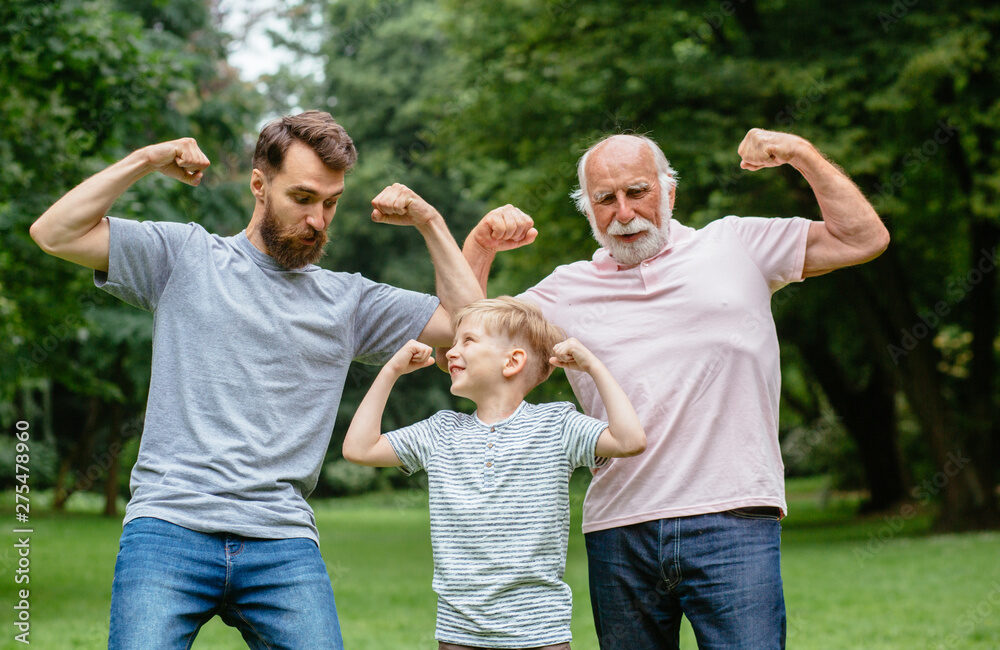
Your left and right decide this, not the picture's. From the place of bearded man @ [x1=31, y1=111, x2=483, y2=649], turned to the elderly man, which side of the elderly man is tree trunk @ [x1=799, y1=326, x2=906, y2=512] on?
left

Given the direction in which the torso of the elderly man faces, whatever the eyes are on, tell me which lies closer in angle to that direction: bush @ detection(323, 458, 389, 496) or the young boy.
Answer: the young boy

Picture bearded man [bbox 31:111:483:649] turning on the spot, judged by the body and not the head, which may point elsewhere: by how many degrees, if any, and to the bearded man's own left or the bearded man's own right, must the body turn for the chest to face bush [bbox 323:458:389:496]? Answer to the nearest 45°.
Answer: approximately 180°

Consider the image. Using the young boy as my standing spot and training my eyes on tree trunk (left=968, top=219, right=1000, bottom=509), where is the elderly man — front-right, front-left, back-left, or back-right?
front-right

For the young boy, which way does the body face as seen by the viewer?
toward the camera

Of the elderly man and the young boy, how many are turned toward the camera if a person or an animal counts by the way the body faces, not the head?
2

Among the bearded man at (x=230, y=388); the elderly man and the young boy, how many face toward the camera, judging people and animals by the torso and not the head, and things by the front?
3

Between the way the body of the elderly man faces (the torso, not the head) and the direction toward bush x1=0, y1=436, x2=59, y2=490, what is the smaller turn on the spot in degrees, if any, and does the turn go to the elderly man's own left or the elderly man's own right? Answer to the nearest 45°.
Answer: approximately 135° to the elderly man's own right

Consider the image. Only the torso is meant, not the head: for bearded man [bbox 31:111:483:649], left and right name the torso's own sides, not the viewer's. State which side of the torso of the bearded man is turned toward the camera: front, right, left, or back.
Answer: front

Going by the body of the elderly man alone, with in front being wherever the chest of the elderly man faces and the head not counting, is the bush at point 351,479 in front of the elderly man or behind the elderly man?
behind

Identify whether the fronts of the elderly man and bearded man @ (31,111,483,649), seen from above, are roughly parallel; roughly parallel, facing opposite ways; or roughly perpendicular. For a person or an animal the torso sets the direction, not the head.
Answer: roughly parallel

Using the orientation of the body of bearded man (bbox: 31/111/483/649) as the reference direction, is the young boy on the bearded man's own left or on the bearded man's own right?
on the bearded man's own left

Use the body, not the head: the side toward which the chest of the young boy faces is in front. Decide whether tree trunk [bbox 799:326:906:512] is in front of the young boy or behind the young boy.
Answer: behind

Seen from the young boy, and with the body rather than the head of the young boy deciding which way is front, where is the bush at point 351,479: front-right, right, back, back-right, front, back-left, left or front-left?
back

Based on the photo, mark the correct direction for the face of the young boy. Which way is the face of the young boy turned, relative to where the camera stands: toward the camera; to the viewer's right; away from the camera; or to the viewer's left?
to the viewer's left

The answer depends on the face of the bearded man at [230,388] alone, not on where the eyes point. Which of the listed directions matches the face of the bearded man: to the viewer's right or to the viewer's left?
to the viewer's right

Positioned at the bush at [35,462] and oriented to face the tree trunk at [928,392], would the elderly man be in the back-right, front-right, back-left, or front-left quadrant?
front-right

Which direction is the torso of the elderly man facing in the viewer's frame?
toward the camera
